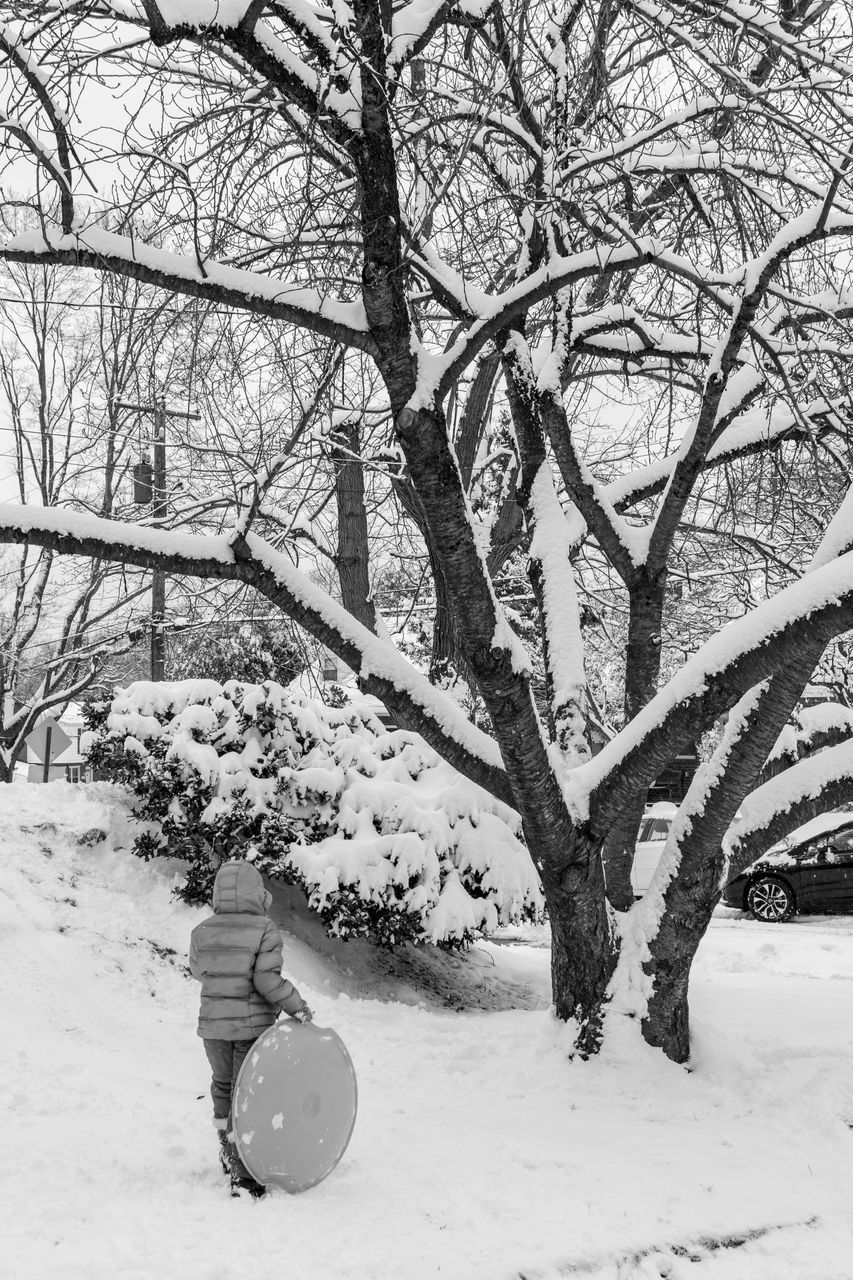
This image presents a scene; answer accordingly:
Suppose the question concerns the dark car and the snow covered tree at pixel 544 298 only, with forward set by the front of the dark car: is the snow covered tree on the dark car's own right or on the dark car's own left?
on the dark car's own left

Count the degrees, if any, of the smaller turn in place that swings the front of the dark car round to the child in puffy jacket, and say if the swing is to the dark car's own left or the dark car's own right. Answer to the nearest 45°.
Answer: approximately 90° to the dark car's own left

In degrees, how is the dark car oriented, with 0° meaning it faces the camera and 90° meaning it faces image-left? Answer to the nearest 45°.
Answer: approximately 90°

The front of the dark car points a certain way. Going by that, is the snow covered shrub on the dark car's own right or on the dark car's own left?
on the dark car's own left

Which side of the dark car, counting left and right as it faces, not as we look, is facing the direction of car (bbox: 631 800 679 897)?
front

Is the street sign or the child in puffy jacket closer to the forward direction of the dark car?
the street sign

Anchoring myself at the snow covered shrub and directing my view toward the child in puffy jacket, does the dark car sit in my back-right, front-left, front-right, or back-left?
back-left

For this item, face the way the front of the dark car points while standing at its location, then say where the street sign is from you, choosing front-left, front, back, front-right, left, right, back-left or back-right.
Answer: front

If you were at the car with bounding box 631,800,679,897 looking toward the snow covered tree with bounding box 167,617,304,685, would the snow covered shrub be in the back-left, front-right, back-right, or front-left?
front-left

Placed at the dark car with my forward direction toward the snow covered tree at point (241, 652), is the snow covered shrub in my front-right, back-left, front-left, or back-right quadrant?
front-left
